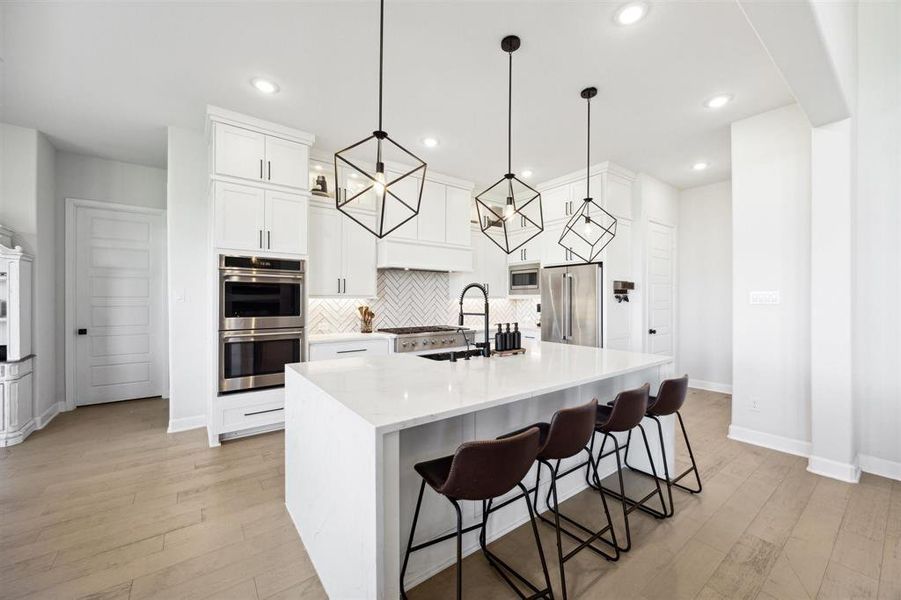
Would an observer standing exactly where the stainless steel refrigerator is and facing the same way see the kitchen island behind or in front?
in front

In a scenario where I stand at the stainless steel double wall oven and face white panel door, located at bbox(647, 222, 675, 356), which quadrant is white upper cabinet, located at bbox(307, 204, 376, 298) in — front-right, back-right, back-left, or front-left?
front-left

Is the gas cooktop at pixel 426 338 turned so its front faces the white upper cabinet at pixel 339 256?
no

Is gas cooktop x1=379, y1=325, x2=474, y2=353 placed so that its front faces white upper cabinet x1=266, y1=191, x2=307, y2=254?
no

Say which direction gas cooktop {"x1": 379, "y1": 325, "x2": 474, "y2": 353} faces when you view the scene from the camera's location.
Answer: facing the viewer and to the right of the viewer

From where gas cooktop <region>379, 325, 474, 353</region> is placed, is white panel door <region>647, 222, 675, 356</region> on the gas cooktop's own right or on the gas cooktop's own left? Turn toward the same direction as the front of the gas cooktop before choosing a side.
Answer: on the gas cooktop's own left

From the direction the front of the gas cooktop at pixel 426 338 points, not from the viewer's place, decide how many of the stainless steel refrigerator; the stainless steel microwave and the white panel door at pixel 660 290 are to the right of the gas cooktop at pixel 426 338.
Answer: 0

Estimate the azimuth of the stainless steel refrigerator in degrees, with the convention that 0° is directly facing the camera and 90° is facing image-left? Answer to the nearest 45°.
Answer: approximately 45°

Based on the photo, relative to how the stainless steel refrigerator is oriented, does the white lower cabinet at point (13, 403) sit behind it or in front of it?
in front

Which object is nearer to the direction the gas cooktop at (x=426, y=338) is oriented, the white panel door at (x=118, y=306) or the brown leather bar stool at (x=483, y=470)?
the brown leather bar stool

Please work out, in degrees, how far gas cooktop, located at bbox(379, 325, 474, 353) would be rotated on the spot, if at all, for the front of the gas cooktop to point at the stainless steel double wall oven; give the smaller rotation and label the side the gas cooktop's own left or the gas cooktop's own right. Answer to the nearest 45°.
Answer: approximately 90° to the gas cooktop's own right

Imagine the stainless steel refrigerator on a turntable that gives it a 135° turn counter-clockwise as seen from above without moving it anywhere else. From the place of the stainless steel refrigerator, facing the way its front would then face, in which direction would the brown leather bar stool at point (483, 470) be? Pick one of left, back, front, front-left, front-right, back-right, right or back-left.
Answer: right
